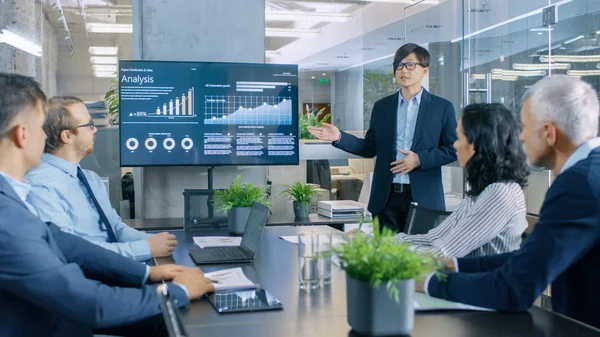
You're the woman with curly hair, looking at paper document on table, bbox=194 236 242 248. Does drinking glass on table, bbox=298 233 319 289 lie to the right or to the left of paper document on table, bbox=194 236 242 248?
left

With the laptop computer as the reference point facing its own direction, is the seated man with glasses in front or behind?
in front

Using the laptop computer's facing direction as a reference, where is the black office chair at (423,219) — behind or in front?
behind

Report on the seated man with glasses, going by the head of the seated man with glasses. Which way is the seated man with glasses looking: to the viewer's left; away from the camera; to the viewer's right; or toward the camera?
to the viewer's right

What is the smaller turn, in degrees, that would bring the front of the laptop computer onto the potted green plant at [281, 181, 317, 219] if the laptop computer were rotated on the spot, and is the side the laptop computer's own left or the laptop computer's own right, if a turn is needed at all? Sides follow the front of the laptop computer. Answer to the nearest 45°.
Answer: approximately 90° to the laptop computer's own right

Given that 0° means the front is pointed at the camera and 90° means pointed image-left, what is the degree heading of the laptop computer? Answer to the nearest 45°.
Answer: approximately 90°

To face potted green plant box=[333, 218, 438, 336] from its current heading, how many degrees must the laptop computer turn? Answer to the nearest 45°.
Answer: approximately 90° to its left
